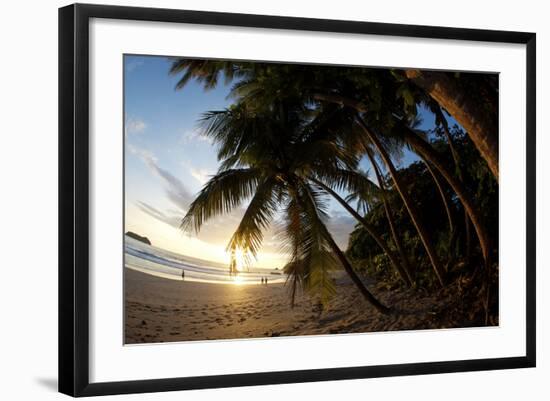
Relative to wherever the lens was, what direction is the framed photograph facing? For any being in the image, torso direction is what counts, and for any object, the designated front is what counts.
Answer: facing the viewer and to the right of the viewer
